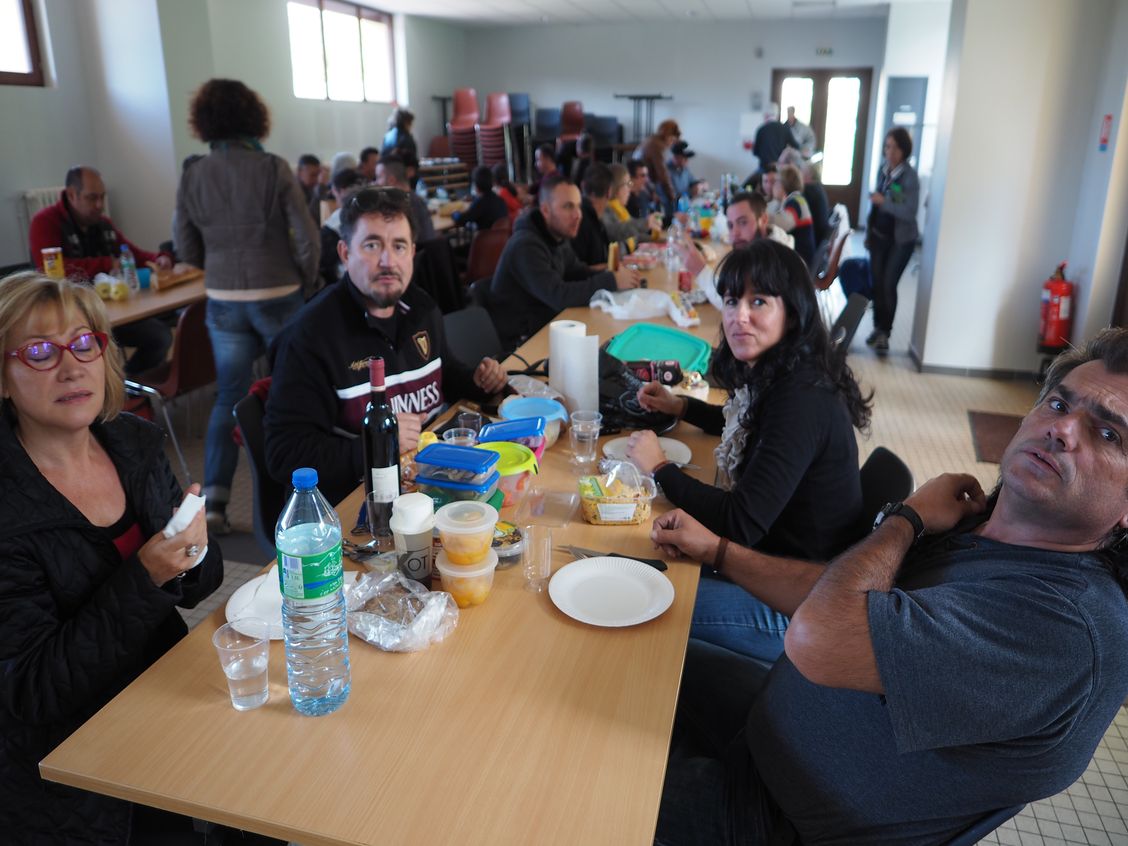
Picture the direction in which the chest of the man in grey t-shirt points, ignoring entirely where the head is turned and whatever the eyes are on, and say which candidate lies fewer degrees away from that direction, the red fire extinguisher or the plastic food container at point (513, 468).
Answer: the plastic food container

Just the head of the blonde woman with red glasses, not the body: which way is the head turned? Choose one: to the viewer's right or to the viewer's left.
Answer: to the viewer's right

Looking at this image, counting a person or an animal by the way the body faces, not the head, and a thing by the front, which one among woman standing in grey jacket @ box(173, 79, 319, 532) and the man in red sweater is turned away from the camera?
the woman standing in grey jacket

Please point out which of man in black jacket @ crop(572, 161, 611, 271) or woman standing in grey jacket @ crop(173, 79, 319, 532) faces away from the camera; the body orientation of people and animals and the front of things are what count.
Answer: the woman standing in grey jacket

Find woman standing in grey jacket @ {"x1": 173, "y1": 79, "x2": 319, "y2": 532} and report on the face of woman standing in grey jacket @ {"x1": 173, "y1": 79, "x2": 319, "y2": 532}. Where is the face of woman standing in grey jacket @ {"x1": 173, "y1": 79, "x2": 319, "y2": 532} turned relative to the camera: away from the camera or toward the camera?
away from the camera

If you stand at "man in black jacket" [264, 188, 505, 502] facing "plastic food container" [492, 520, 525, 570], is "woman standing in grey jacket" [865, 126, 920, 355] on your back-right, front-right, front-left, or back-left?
back-left

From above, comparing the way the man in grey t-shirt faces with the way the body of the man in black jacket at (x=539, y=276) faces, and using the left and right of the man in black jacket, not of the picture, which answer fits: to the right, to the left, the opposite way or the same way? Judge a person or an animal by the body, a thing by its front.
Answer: the opposite way

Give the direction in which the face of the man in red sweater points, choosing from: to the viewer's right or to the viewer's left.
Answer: to the viewer's right

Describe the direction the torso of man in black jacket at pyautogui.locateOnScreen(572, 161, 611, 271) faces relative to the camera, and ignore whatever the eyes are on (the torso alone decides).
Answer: to the viewer's right

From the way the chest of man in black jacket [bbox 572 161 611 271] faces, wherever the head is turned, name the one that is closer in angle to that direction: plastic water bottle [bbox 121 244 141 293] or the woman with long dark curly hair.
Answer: the woman with long dark curly hair

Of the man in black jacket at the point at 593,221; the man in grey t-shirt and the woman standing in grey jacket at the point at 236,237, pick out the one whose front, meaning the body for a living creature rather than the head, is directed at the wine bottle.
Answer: the man in grey t-shirt
